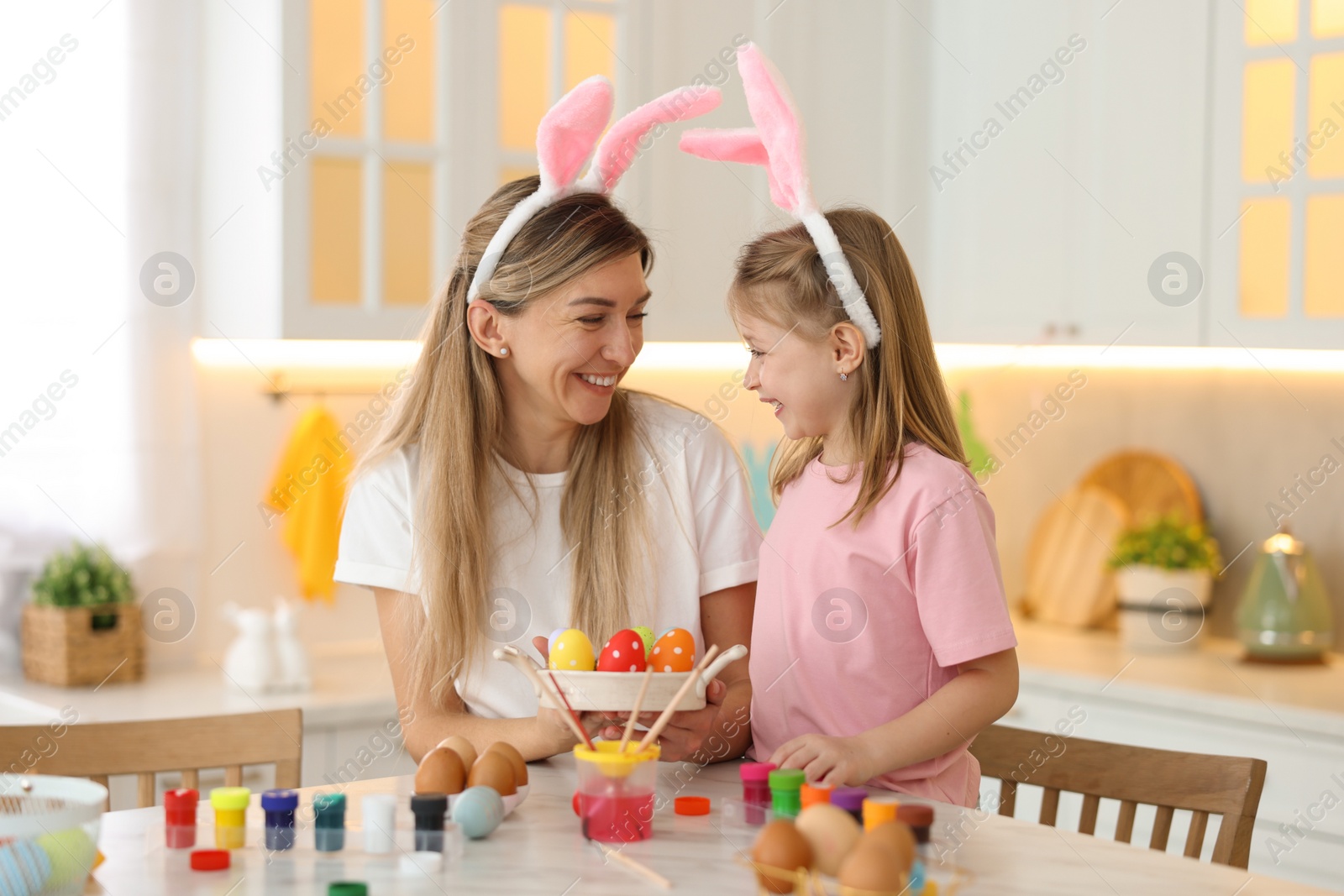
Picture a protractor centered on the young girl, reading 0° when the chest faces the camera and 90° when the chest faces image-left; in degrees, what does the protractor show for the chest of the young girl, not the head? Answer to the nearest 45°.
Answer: approximately 45°

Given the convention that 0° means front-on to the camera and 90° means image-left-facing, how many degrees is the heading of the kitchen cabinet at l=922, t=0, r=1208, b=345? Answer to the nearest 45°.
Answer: approximately 0°

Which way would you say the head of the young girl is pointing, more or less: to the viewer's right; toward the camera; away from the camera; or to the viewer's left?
to the viewer's left

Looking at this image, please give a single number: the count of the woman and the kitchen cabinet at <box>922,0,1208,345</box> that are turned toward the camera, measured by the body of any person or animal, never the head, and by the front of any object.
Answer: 2
